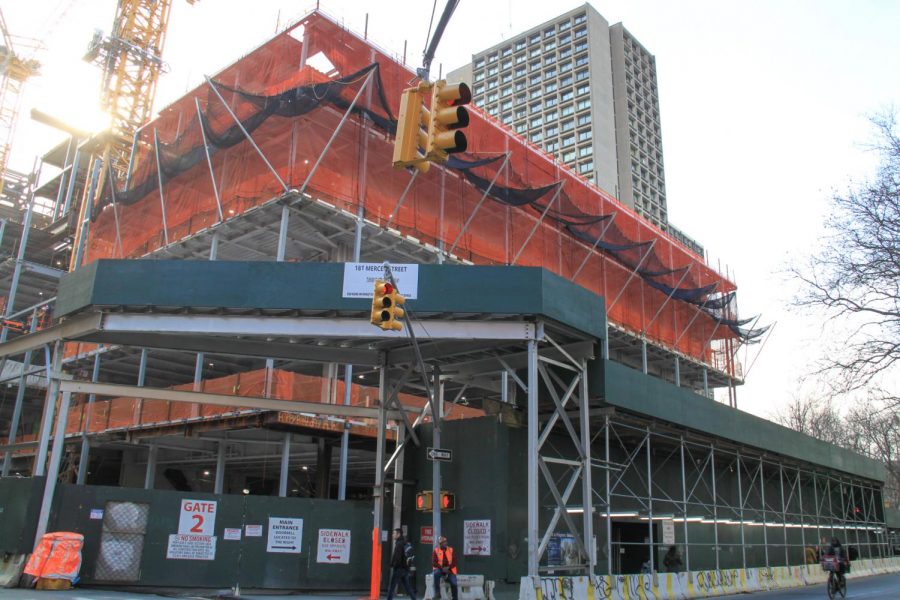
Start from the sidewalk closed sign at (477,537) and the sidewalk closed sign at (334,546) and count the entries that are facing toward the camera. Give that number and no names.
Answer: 2

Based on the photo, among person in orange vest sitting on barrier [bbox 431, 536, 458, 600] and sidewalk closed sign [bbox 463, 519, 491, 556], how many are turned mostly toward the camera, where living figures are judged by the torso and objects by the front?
2
